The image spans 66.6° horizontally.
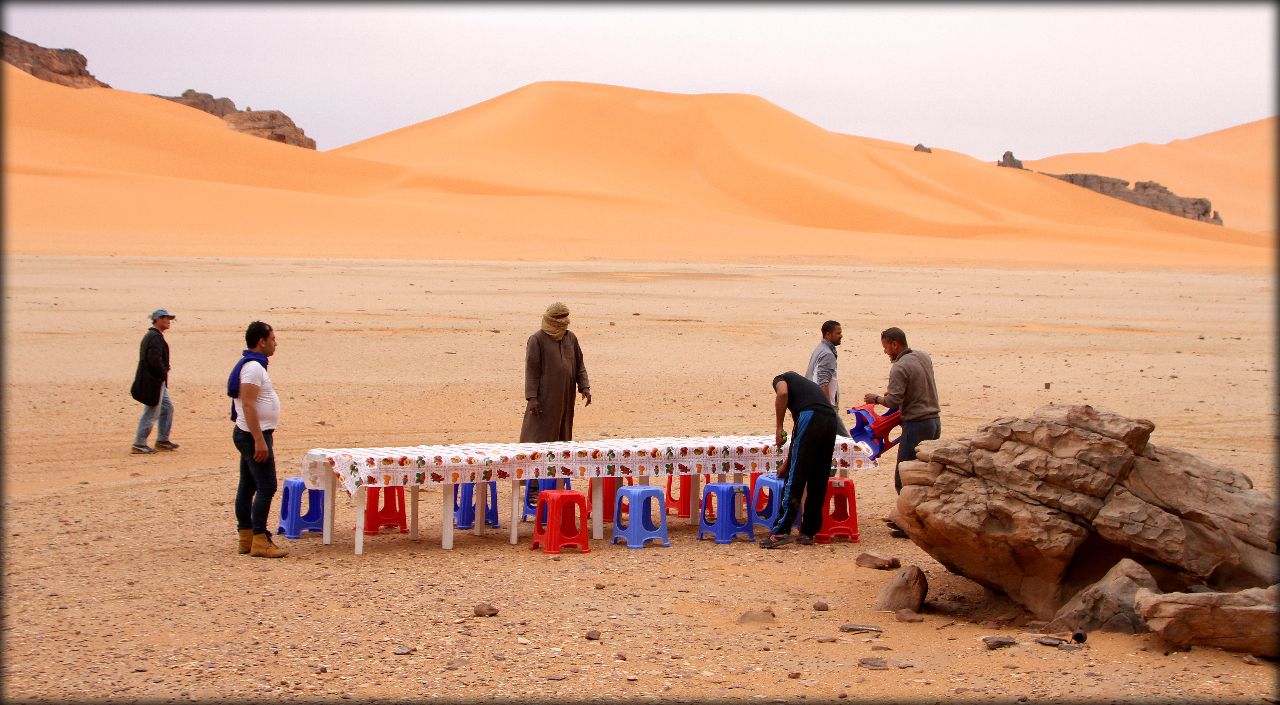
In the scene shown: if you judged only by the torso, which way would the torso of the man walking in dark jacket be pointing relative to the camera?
to the viewer's right

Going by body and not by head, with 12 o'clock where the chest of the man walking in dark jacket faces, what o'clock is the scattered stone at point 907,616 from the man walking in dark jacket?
The scattered stone is roughly at 2 o'clock from the man walking in dark jacket.

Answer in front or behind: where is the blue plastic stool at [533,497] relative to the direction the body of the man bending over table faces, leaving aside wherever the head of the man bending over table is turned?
in front

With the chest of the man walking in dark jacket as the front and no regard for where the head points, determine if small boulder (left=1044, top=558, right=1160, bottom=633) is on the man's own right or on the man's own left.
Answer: on the man's own right

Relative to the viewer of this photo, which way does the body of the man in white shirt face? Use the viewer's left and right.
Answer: facing to the right of the viewer

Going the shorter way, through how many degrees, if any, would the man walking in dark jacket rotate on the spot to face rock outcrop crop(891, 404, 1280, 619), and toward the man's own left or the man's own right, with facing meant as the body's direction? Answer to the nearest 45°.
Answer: approximately 45° to the man's own right

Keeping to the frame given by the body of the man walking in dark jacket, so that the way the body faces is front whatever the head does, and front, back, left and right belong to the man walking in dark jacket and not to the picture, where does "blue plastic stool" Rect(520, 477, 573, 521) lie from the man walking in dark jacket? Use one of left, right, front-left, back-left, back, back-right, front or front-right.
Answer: front-right

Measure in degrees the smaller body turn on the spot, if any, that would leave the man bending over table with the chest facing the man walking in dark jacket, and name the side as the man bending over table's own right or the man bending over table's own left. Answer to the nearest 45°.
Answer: approximately 45° to the man bending over table's own left

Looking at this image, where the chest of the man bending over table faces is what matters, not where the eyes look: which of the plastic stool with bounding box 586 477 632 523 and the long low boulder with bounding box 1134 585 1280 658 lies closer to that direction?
the plastic stool

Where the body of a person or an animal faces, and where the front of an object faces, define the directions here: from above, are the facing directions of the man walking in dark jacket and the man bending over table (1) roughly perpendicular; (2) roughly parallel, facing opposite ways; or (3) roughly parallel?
roughly parallel, facing opposite ways

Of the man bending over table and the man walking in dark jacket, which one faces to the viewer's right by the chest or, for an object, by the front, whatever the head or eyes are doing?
the man walking in dark jacket

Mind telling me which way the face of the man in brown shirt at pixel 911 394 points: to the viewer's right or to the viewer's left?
to the viewer's left

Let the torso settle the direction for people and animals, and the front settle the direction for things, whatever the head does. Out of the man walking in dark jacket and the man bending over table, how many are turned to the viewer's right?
1

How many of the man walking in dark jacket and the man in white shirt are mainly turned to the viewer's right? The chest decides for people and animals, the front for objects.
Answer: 2

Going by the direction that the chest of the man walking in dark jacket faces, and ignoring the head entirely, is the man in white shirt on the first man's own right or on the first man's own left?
on the first man's own right

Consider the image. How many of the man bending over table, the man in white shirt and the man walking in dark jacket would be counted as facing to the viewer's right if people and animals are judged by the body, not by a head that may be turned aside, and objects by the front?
2

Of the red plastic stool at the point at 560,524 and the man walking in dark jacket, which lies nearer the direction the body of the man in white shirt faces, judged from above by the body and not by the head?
the red plastic stool

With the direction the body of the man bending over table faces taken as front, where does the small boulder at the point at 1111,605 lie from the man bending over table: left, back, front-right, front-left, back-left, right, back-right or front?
back

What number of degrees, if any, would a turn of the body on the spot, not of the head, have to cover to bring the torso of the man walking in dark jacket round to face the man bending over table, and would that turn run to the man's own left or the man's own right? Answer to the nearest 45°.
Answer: approximately 45° to the man's own right

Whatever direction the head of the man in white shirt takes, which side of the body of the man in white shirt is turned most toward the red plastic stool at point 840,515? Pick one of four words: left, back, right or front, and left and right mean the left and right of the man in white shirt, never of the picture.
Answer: front
